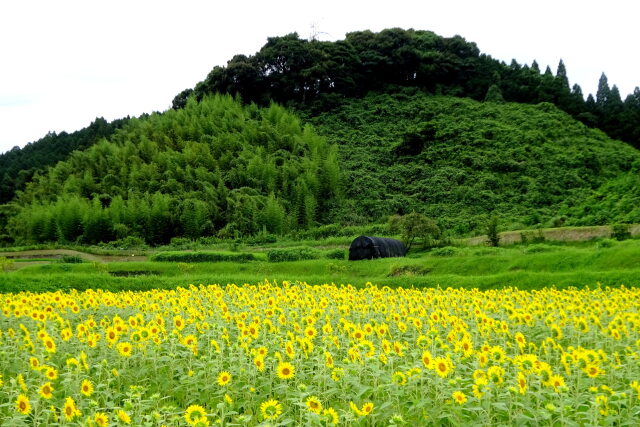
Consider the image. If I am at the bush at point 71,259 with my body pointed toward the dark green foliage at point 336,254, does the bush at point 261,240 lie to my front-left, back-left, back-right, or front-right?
front-left

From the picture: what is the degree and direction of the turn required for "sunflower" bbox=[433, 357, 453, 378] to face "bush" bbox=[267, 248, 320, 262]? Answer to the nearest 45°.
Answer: approximately 180°

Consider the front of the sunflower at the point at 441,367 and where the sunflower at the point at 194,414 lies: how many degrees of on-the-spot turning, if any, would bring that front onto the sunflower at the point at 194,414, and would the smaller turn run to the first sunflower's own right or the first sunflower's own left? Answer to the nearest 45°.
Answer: approximately 45° to the first sunflower's own right

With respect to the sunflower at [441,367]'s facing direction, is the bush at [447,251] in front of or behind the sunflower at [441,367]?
behind

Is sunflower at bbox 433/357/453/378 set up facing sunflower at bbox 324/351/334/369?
no

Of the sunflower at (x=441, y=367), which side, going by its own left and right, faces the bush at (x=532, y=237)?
back

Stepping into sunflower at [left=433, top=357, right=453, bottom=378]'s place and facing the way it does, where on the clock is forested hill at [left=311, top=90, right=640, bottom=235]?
The forested hill is roughly at 6 o'clock from the sunflower.

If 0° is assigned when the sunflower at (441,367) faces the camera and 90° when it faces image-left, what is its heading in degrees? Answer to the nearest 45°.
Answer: approximately 0°

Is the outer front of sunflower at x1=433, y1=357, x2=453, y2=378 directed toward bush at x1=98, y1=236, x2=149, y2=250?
no

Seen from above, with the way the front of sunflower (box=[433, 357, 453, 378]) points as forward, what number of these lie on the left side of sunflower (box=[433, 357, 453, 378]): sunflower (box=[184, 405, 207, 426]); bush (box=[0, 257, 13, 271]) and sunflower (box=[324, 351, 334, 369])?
0

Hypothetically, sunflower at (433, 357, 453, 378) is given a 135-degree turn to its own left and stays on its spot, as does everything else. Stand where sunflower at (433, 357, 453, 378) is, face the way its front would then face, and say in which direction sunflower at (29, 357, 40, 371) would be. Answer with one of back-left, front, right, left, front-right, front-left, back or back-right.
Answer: back-left

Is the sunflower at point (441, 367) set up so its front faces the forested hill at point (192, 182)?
no

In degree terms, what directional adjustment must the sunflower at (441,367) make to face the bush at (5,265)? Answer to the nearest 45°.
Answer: approximately 135° to its right
